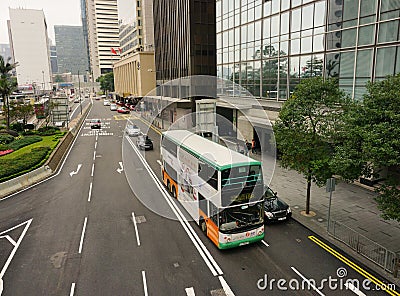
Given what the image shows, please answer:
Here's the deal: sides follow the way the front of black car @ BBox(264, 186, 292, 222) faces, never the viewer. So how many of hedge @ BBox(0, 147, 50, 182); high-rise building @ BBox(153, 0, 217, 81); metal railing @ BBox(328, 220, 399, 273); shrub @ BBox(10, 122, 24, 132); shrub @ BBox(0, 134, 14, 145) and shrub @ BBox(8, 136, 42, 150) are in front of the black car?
1

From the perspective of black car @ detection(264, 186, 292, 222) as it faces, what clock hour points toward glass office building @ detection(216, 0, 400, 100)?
The glass office building is roughly at 8 o'clock from the black car.

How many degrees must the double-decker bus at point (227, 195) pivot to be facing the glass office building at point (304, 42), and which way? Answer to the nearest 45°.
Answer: approximately 90° to its left

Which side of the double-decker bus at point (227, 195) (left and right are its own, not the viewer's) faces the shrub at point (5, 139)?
back

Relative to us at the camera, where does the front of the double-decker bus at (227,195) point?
facing the viewer and to the right of the viewer

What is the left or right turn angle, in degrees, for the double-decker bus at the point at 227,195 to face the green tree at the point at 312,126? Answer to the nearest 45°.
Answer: approximately 90° to its left

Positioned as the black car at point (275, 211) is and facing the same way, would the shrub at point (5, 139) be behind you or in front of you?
behind

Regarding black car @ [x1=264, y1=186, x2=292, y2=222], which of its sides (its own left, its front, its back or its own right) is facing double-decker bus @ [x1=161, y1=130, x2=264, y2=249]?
right

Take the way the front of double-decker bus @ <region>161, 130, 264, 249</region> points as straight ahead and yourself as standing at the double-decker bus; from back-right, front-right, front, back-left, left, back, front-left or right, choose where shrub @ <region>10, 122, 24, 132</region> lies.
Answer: back

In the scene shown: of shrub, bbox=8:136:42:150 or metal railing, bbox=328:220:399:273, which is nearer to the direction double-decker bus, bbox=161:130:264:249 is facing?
the metal railing

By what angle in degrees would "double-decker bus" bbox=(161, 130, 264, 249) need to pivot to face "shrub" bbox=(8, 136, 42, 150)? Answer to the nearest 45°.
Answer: approximately 180°

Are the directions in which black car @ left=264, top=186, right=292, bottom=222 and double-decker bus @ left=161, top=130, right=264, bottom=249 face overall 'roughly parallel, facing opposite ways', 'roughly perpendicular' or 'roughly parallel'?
roughly parallel

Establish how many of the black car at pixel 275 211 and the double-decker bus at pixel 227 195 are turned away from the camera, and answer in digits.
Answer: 0

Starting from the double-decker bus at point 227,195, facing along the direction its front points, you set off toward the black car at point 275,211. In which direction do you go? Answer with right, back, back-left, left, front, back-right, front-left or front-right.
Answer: left
